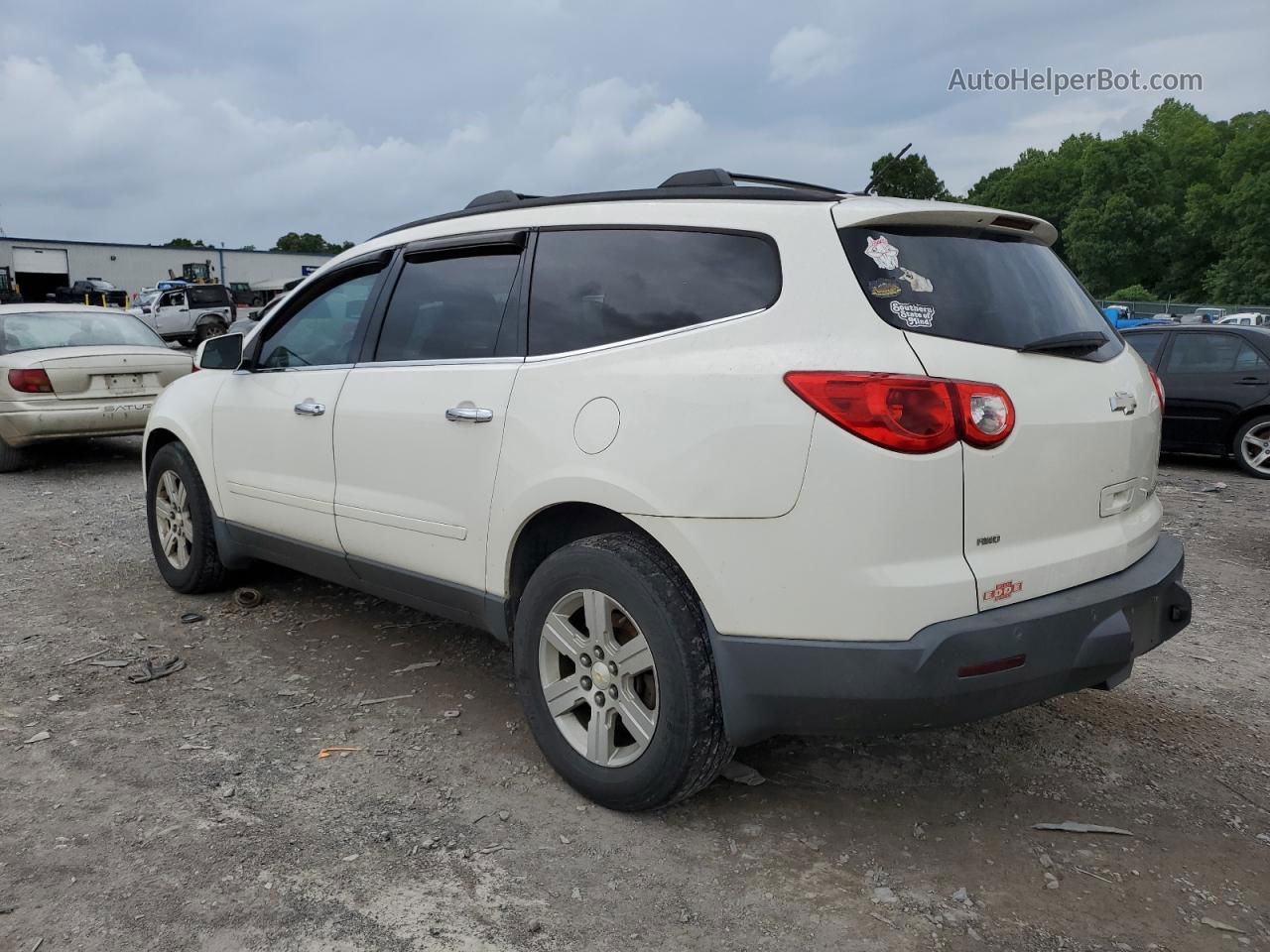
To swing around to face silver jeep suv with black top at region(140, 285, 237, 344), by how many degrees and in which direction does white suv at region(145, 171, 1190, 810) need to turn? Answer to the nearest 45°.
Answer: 0° — it already faces it

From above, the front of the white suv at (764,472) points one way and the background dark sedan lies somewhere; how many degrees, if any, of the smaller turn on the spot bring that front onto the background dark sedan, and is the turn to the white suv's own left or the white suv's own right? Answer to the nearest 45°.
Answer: approximately 90° to the white suv's own right

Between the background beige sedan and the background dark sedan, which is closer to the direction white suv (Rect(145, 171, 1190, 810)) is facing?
the background beige sedan

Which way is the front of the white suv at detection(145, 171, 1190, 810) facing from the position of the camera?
facing away from the viewer and to the left of the viewer

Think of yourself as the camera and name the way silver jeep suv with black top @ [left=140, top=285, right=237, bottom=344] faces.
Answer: facing to the left of the viewer

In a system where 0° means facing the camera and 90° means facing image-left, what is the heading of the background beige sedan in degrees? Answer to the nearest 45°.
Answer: approximately 135°

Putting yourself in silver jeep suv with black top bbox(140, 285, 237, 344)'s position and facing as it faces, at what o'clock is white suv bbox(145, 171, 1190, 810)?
The white suv is roughly at 9 o'clock from the silver jeep suv with black top.

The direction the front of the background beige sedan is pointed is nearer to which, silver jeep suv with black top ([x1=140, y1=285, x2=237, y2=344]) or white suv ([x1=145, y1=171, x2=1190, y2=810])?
the silver jeep suv with black top

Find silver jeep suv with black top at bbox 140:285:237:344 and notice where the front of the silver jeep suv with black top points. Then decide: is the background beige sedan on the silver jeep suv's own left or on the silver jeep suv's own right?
on the silver jeep suv's own left

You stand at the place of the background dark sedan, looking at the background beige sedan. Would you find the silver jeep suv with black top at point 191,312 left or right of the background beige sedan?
right
